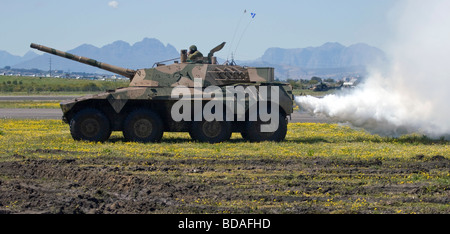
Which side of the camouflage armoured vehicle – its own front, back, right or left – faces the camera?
left
